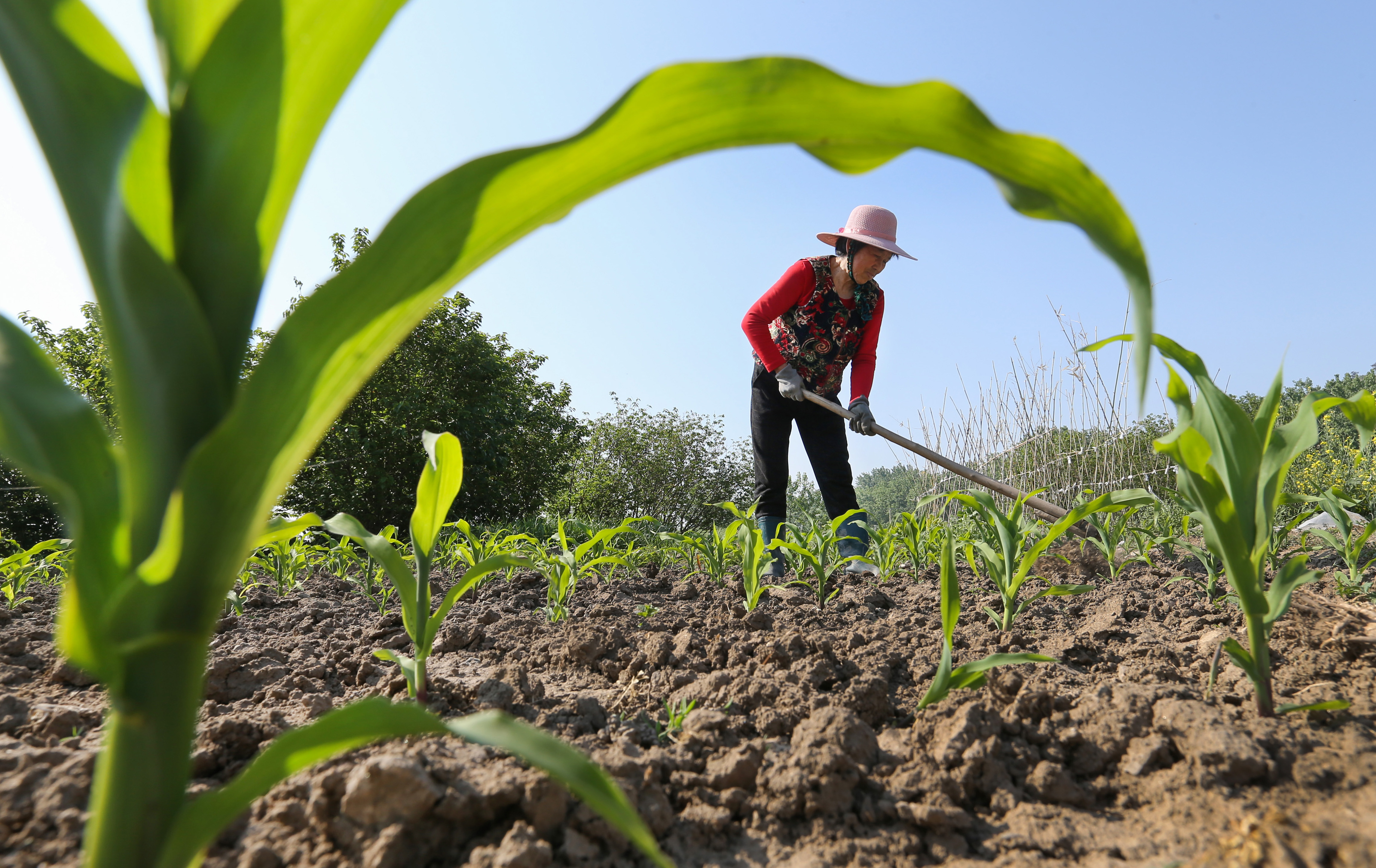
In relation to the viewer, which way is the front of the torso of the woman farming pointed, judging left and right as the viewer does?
facing the viewer and to the right of the viewer

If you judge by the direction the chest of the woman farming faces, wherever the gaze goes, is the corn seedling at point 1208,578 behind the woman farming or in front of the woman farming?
in front

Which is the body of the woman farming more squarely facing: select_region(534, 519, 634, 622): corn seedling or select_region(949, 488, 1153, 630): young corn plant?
the young corn plant

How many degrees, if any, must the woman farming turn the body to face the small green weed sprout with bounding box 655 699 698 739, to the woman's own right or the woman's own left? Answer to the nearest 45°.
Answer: approximately 45° to the woman's own right

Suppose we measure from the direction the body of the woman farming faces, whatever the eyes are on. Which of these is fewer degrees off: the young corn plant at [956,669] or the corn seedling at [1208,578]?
the corn seedling

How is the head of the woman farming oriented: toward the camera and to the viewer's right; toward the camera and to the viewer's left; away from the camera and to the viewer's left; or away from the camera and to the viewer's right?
toward the camera and to the viewer's right

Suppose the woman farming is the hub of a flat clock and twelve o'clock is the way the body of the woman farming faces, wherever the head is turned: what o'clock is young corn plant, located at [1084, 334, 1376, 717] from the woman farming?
The young corn plant is roughly at 1 o'clock from the woman farming.

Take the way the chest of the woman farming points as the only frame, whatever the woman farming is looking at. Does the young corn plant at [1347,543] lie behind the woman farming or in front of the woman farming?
in front

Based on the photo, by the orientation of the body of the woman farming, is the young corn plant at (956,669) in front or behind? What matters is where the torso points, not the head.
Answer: in front
